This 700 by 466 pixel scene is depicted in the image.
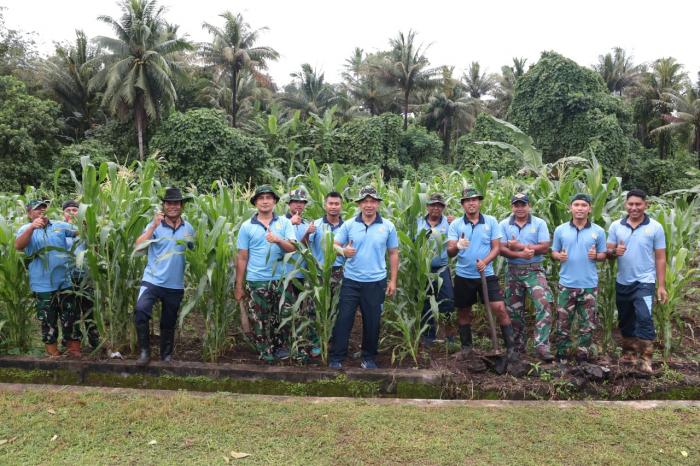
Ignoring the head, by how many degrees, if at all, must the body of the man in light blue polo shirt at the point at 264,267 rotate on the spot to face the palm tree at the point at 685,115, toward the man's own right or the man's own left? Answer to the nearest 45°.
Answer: approximately 135° to the man's own left

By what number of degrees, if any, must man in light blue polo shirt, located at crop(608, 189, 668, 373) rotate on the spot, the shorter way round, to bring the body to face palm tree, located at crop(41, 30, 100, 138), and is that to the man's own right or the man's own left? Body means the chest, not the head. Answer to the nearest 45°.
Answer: approximately 135° to the man's own right

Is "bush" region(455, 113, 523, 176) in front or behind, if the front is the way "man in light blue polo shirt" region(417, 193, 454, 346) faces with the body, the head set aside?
behind

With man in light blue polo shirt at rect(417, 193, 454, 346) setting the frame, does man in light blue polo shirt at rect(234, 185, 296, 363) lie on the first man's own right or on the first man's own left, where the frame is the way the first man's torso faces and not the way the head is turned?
on the first man's own right

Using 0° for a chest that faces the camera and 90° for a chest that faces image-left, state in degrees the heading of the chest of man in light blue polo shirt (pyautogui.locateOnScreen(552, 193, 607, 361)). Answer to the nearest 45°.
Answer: approximately 0°
